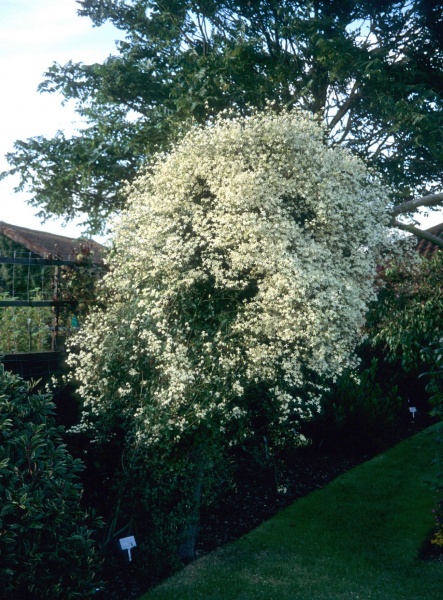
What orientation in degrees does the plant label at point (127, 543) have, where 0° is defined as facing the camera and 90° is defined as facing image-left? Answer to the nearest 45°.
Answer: approximately 0°

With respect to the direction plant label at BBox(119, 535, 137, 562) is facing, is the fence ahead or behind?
behind

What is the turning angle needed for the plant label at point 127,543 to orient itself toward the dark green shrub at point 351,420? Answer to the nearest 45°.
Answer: approximately 135° to its left

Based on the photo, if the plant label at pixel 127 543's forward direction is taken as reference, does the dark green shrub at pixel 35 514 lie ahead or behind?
ahead

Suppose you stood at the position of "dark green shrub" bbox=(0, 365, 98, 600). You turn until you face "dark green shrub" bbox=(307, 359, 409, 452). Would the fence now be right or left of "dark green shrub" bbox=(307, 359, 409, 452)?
left
